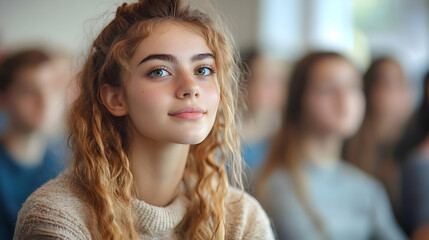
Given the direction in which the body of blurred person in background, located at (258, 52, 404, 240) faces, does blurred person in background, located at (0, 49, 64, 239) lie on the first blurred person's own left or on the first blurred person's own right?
on the first blurred person's own right

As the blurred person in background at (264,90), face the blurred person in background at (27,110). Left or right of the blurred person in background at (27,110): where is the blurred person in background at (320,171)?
left

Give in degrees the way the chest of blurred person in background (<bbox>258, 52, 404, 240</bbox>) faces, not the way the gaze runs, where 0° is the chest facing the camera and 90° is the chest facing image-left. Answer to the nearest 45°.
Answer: approximately 315°

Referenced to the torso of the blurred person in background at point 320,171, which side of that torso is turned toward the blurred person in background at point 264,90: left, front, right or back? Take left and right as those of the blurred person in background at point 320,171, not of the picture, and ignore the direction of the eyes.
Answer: back

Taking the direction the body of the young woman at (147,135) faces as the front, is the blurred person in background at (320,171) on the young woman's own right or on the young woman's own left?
on the young woman's own left
